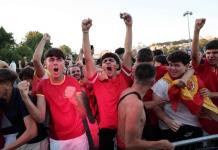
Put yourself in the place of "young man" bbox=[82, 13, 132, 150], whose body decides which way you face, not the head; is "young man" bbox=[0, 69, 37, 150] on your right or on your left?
on your right

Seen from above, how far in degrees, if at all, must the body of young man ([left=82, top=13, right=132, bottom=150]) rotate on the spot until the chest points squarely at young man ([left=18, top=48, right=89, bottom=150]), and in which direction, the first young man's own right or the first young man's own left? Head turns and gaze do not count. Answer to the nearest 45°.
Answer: approximately 90° to the first young man's own right

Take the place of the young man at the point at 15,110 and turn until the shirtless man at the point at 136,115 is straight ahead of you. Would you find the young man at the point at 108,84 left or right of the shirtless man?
left

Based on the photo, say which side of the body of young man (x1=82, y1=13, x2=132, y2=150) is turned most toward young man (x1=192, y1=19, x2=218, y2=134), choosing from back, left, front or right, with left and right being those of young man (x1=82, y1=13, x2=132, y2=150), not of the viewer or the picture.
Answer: left

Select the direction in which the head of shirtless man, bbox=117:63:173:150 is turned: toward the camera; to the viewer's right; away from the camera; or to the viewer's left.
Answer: away from the camera

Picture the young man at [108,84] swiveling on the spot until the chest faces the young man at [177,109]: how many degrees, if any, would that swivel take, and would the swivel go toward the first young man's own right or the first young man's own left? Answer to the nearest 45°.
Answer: approximately 90° to the first young man's own left

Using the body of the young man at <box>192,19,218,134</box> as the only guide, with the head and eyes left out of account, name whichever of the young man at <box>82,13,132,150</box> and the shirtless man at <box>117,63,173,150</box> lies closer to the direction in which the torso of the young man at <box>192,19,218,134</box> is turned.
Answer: the shirtless man

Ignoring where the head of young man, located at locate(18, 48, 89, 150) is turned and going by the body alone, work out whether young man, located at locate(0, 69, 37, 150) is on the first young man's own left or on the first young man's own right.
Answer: on the first young man's own right

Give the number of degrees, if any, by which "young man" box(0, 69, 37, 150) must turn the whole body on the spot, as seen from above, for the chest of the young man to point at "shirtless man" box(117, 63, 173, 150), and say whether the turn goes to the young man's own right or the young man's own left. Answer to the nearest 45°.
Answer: approximately 90° to the young man's own left
